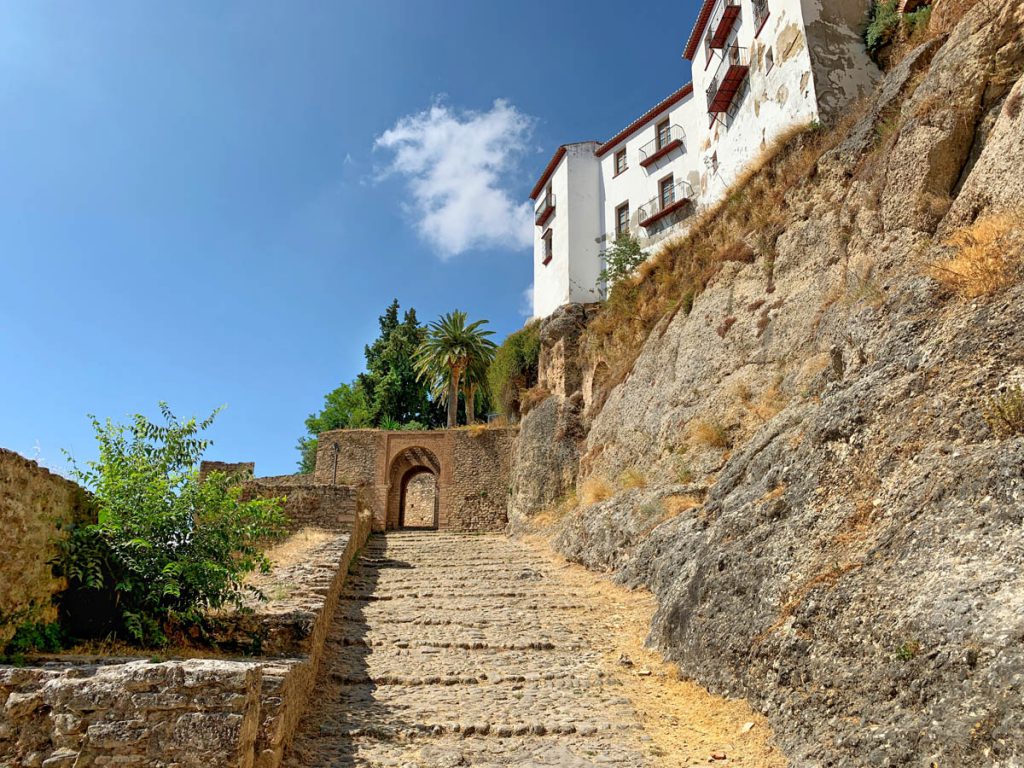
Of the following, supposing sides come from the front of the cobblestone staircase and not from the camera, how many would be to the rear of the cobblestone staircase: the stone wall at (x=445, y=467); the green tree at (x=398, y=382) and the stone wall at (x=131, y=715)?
2

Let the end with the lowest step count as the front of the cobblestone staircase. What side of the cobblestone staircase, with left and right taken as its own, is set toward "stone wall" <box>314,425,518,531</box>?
back

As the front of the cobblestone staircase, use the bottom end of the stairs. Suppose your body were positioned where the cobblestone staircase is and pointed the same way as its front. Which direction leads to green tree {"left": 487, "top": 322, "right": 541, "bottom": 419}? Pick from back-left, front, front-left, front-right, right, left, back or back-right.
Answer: back

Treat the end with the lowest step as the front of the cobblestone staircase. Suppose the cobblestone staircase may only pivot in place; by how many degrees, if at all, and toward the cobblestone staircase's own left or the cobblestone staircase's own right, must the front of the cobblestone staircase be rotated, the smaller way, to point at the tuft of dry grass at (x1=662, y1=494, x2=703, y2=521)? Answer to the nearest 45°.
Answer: approximately 135° to the cobblestone staircase's own left

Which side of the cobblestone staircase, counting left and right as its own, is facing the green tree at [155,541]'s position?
right

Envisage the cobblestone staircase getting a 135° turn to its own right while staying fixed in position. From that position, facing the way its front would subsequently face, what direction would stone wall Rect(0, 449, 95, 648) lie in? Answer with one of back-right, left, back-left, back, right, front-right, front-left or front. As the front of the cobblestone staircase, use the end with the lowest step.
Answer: left

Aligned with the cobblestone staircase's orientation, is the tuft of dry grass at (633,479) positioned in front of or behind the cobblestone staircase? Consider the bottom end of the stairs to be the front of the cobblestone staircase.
behind

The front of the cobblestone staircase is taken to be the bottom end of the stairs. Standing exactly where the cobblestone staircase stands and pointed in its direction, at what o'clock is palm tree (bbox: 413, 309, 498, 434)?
The palm tree is roughly at 6 o'clock from the cobblestone staircase.

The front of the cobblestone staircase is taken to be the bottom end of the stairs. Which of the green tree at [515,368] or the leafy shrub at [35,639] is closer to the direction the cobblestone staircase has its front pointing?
the leafy shrub

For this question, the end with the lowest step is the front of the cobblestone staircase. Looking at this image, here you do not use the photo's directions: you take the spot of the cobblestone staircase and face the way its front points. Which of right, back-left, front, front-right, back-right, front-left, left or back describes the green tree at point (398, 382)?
back

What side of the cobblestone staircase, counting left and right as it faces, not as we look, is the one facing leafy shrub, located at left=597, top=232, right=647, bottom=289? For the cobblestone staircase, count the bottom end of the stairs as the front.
back

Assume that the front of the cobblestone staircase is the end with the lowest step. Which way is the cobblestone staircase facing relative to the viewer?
toward the camera

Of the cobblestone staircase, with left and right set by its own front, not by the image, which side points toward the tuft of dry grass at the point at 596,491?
back
